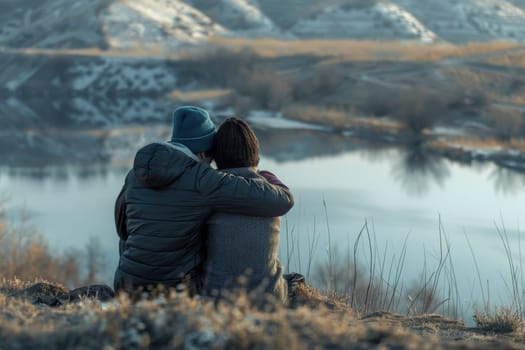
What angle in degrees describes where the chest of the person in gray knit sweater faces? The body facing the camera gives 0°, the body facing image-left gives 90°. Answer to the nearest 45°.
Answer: approximately 180°

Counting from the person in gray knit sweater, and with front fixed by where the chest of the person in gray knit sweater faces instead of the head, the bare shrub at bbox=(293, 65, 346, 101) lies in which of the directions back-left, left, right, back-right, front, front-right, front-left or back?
front

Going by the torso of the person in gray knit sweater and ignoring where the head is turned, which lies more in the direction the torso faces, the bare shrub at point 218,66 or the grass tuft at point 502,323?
the bare shrub

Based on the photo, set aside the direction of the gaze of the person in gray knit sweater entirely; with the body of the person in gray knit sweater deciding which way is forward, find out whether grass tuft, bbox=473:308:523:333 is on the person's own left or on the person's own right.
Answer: on the person's own right

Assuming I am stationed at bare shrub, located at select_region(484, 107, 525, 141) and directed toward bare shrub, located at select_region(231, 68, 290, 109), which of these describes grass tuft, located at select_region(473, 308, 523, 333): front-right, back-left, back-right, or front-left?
back-left

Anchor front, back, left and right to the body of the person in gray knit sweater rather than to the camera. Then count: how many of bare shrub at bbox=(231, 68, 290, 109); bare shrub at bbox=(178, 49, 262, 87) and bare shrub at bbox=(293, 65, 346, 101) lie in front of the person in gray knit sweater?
3

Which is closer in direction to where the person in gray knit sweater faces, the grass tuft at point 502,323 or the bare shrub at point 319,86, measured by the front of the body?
the bare shrub

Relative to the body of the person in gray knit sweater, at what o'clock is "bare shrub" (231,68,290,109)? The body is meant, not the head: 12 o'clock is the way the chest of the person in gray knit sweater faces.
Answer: The bare shrub is roughly at 12 o'clock from the person in gray knit sweater.

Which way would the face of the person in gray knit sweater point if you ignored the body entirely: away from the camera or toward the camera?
away from the camera
